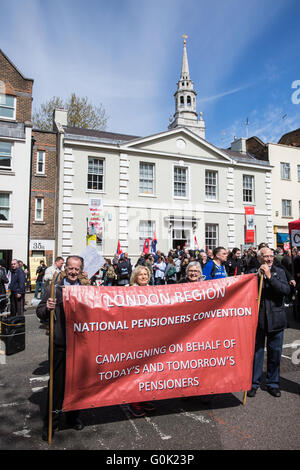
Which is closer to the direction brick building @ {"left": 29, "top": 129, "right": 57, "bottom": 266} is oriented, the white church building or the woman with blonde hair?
the woman with blonde hair

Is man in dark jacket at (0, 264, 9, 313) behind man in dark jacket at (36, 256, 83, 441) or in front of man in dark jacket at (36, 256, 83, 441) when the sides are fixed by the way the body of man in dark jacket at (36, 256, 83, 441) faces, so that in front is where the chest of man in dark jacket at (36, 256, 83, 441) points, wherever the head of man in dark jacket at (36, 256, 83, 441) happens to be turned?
behind

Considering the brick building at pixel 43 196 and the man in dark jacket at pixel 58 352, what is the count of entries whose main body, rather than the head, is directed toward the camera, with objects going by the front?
2

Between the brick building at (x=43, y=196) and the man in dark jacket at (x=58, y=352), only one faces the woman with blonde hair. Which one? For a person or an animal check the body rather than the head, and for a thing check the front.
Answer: the brick building

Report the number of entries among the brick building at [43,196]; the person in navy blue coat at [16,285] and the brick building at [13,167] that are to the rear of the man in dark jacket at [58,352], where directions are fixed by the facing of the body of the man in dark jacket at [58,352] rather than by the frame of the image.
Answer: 3

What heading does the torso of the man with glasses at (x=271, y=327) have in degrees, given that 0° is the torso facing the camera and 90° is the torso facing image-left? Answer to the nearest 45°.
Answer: approximately 45°

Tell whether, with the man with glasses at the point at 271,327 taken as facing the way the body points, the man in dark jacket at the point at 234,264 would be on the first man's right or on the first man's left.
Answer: on the first man's right

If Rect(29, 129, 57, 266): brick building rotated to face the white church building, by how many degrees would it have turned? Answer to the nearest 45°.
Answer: approximately 90° to its left

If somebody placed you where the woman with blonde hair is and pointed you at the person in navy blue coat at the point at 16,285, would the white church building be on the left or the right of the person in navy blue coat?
right

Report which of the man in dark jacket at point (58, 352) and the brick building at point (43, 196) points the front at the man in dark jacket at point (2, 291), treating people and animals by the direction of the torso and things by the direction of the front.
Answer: the brick building

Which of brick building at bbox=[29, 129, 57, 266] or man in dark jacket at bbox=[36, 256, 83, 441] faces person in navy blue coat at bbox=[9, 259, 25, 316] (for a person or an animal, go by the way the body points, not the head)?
the brick building
